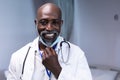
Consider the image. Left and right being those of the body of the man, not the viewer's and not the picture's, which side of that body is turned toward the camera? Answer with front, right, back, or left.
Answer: front
